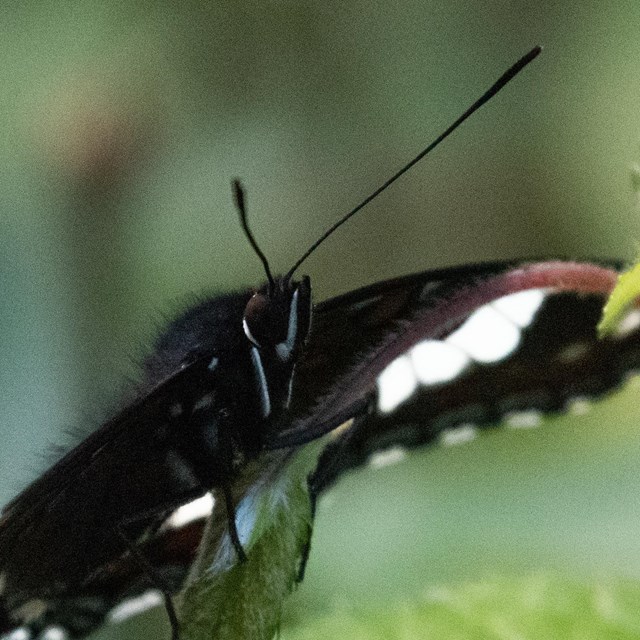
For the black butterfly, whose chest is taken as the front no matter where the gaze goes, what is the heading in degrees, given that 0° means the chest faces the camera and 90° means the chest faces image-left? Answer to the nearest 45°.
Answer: approximately 315°
